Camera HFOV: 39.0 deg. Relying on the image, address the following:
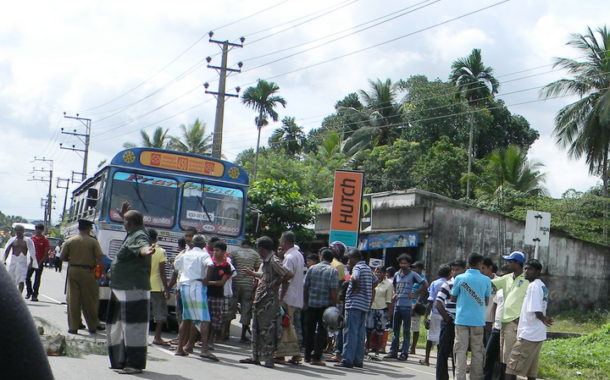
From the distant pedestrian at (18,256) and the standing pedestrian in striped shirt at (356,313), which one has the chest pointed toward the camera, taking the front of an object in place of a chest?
the distant pedestrian at (18,256)

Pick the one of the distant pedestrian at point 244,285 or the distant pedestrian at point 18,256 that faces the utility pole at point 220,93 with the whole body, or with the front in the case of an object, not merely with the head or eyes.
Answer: the distant pedestrian at point 244,285

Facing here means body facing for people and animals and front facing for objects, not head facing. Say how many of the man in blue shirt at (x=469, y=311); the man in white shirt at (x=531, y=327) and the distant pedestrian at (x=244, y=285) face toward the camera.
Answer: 0

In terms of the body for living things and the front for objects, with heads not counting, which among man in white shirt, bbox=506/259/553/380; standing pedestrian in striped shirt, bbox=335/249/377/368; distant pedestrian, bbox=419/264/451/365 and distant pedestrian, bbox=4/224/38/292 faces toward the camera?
distant pedestrian, bbox=4/224/38/292

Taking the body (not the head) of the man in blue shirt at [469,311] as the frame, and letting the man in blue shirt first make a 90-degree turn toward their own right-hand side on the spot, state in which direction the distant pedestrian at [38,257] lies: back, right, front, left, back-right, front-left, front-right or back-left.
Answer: back-left

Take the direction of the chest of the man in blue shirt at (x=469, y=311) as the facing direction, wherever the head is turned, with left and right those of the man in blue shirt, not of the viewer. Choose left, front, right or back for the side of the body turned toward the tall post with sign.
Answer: front

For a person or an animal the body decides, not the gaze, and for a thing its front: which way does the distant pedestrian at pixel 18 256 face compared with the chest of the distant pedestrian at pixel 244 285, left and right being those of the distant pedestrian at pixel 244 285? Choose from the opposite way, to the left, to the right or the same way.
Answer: the opposite way

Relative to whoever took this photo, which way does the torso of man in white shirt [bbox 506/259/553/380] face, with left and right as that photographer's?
facing to the left of the viewer

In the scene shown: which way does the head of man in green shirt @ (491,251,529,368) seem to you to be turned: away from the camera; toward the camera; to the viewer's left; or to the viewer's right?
to the viewer's left

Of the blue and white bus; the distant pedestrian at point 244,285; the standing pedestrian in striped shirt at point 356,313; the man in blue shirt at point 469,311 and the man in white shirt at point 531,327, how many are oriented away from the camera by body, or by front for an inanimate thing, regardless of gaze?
2

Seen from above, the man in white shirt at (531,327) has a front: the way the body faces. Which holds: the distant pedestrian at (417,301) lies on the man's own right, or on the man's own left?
on the man's own right

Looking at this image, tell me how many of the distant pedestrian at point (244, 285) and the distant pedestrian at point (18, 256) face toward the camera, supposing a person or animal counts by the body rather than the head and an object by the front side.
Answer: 1

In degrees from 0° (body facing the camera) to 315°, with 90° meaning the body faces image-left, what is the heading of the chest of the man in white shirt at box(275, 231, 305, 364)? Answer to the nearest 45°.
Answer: approximately 135°

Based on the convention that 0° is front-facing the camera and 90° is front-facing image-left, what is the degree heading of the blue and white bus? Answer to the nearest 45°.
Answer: approximately 315°
